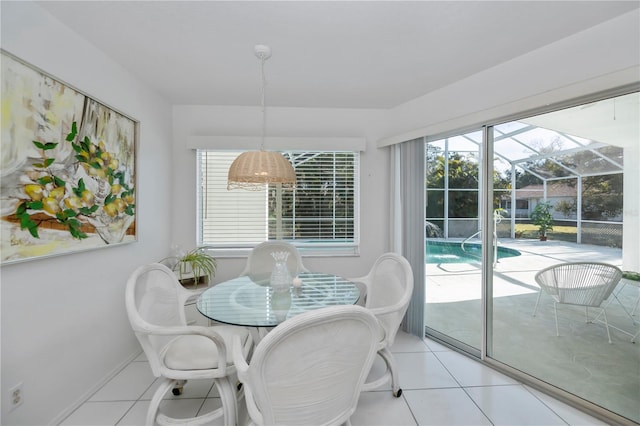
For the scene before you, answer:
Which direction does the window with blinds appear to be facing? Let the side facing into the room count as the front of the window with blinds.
toward the camera

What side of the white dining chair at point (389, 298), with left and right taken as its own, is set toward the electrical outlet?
front

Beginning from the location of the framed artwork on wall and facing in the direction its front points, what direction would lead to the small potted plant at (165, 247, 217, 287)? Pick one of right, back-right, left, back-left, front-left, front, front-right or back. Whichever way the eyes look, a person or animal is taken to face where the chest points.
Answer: left

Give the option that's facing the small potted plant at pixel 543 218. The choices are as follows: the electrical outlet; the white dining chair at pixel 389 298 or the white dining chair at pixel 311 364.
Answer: the electrical outlet

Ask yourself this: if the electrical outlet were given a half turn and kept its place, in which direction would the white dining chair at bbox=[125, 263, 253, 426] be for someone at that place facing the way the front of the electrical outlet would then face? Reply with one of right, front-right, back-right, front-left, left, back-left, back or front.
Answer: back

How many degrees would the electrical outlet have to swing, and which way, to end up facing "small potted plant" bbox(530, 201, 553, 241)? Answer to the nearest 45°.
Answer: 0° — it already faces it

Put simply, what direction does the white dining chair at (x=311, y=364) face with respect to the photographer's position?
facing away from the viewer and to the left of the viewer

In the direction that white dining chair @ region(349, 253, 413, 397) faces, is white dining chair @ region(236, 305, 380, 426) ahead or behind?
ahead

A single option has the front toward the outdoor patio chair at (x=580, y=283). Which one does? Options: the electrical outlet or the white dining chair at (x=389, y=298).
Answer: the electrical outlet

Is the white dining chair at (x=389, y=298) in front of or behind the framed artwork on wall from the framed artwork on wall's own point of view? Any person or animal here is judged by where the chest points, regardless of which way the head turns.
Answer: in front

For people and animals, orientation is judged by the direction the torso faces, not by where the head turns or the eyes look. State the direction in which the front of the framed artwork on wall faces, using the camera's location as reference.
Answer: facing the viewer and to the right of the viewer

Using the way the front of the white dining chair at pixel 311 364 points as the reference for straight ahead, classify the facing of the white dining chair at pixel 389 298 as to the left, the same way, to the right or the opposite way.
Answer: to the left

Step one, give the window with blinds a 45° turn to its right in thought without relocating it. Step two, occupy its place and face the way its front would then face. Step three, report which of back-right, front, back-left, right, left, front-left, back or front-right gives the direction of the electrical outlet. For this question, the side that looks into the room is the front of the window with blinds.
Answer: front

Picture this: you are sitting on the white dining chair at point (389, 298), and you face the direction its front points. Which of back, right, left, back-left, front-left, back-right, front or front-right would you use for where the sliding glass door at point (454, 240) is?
back

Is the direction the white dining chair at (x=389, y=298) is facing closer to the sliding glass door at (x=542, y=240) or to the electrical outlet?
the electrical outlet

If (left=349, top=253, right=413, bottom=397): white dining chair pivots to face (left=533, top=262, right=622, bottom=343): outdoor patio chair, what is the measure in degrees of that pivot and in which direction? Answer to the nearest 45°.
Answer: approximately 135° to its right

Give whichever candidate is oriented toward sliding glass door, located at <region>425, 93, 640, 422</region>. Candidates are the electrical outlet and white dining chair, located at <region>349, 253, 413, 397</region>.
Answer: the electrical outlet
